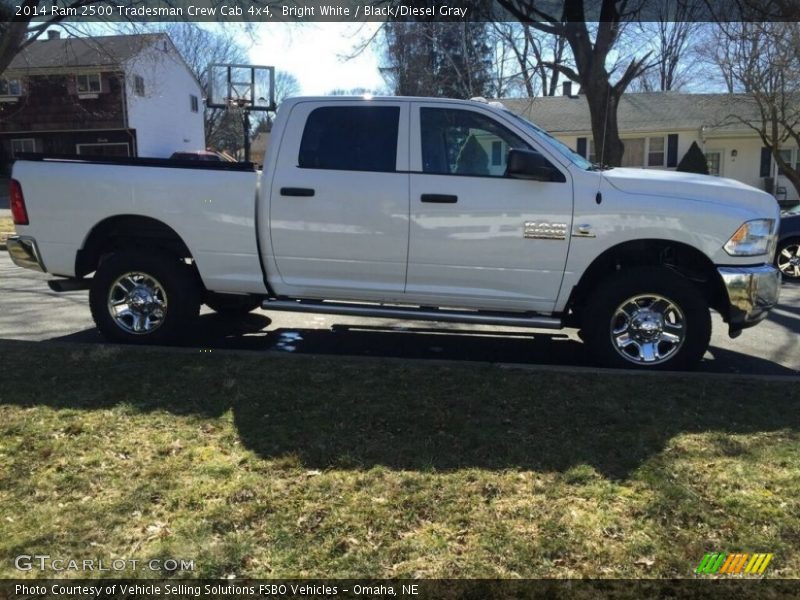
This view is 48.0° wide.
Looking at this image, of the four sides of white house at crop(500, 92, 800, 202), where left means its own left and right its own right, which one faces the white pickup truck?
front

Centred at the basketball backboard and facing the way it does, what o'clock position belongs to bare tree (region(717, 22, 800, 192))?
The bare tree is roughly at 10 o'clock from the basketball backboard.

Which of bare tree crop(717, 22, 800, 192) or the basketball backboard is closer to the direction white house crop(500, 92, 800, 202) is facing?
the bare tree

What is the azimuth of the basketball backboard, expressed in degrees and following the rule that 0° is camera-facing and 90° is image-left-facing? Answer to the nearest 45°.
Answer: approximately 0°

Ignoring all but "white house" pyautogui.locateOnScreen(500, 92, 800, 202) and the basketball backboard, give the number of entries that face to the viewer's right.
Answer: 0

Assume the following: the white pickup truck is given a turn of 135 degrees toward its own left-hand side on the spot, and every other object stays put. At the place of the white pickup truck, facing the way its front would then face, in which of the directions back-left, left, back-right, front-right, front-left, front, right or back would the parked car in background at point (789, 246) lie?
right

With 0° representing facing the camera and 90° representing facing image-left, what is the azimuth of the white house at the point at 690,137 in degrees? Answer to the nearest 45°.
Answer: approximately 0°

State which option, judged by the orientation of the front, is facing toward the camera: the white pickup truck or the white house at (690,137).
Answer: the white house

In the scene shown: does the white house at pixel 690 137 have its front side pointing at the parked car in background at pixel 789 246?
yes

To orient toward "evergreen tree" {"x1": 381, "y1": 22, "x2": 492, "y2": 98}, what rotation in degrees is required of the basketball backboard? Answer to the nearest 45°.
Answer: approximately 135° to its left

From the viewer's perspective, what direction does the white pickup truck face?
to the viewer's right
